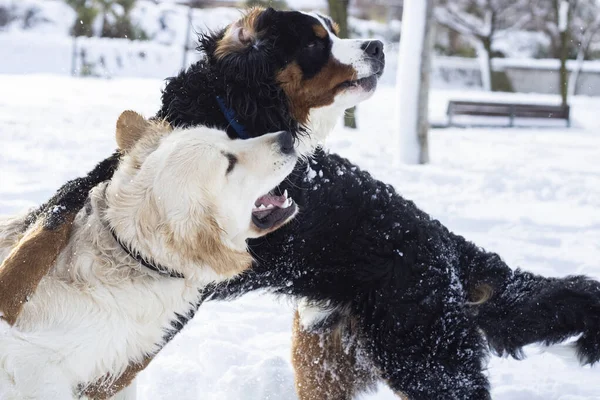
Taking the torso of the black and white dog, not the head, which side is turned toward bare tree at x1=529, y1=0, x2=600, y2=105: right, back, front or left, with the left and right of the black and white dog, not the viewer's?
right

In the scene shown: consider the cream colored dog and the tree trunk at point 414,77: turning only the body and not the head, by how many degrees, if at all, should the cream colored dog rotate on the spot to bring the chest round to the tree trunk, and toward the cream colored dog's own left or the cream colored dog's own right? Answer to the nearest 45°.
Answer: approximately 45° to the cream colored dog's own left

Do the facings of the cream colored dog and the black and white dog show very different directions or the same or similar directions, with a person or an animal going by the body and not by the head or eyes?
very different directions

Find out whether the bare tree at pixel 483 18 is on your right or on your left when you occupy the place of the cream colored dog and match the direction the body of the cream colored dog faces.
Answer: on your left

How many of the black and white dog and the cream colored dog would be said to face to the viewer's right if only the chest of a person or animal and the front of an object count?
1

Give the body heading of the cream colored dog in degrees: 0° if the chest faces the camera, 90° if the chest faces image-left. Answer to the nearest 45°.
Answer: approximately 270°

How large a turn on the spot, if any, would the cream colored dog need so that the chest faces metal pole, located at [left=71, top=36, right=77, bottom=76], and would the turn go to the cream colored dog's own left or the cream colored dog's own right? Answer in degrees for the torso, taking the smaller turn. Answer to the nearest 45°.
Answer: approximately 90° to the cream colored dog's own left

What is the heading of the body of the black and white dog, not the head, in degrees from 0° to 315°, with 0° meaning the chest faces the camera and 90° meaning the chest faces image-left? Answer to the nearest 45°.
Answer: approximately 90°

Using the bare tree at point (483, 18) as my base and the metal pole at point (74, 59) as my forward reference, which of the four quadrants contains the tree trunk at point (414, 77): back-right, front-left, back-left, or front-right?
front-left

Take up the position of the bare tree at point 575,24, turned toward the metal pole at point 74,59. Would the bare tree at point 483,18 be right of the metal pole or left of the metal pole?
right
